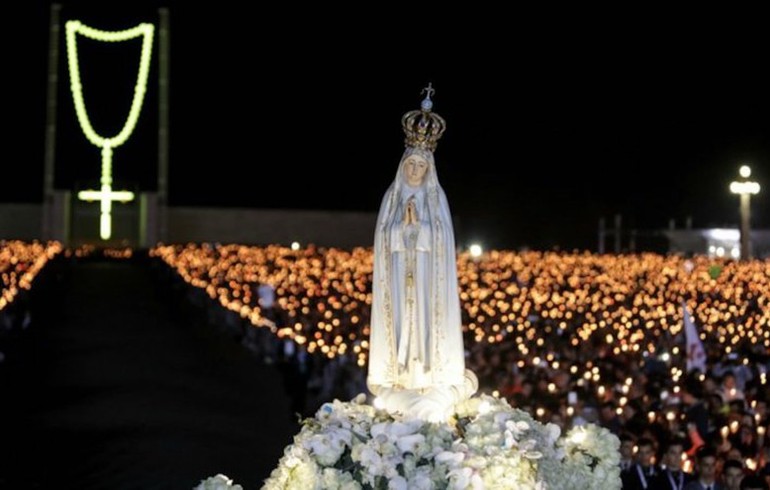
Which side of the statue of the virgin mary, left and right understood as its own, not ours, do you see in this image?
front

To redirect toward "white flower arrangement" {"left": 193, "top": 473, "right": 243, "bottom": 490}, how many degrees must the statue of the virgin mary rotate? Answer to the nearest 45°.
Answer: approximately 45° to its right
